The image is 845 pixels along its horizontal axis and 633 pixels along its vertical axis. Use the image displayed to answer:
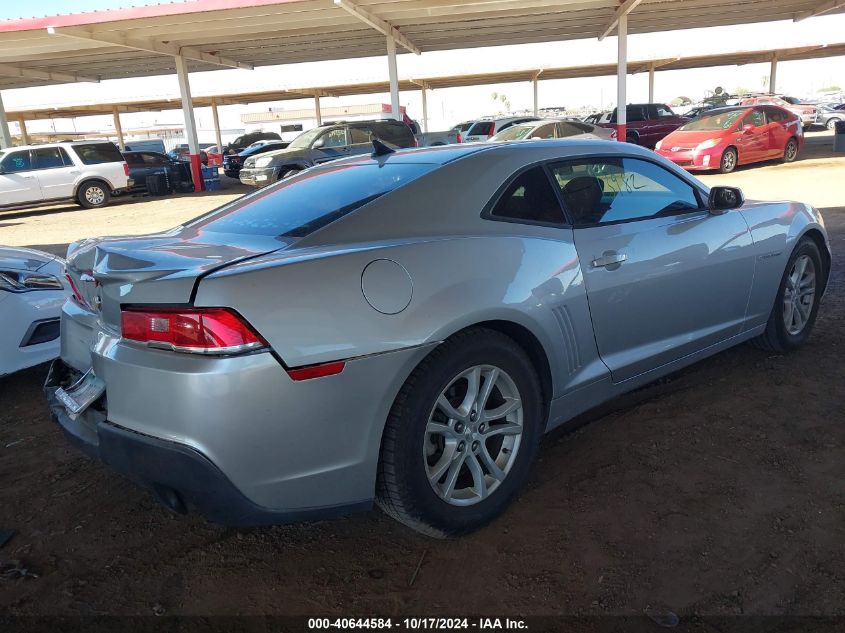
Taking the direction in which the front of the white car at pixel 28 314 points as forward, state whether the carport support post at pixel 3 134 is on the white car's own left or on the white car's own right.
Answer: on the white car's own left

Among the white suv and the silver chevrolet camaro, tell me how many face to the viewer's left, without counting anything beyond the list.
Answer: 1

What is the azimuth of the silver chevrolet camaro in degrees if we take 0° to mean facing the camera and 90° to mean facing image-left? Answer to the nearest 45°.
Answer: approximately 225°

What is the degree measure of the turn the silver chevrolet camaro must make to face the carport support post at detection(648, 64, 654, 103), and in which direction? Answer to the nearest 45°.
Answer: approximately 45° to its left

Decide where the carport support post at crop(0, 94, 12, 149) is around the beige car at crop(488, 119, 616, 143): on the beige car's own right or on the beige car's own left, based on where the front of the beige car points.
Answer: on the beige car's own right

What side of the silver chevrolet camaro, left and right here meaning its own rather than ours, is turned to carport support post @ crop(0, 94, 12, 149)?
left

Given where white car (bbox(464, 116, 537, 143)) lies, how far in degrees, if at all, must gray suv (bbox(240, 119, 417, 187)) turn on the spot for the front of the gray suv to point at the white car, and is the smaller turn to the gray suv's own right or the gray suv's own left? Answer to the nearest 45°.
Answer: approximately 180°

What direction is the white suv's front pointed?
to the viewer's left

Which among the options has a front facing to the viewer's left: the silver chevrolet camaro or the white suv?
the white suv

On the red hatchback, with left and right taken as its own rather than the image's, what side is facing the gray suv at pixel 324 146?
front
